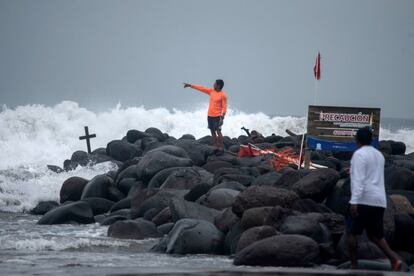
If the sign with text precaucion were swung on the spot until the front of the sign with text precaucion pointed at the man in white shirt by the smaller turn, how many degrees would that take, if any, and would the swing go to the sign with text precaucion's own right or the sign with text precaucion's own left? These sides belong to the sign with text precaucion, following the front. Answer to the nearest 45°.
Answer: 0° — it already faces them

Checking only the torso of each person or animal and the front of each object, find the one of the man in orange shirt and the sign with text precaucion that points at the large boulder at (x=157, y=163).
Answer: the man in orange shirt

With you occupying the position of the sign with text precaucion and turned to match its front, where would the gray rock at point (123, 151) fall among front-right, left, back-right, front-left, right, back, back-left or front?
back-right

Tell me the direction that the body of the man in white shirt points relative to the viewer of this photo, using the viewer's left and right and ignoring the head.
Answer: facing away from the viewer and to the left of the viewer

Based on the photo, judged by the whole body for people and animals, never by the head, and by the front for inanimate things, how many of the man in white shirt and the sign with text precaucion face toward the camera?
1

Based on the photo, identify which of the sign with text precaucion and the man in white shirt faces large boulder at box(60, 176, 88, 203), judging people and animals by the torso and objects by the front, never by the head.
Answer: the man in white shirt

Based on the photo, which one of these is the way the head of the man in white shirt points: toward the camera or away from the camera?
away from the camera
